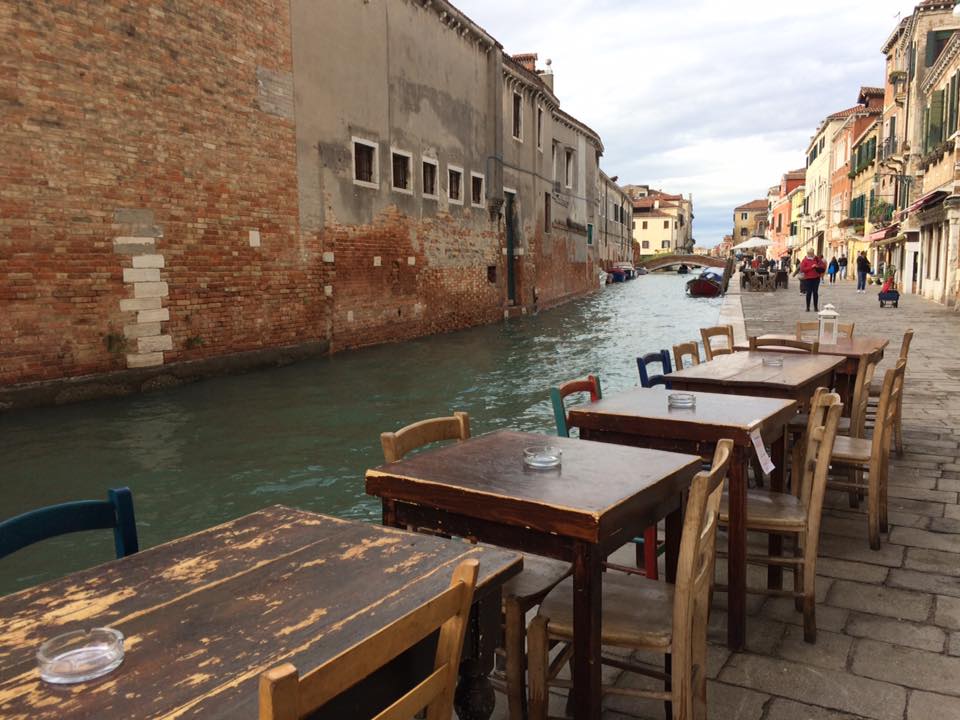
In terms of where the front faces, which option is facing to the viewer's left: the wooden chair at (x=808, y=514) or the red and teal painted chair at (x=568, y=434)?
the wooden chair

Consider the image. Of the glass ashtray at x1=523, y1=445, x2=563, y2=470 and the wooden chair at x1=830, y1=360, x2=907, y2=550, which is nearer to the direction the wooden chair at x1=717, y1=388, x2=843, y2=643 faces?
the glass ashtray

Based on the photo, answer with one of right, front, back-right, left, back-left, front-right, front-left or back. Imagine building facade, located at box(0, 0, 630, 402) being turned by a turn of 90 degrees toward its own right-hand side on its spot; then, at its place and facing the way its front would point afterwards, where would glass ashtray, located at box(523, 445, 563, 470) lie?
front-left

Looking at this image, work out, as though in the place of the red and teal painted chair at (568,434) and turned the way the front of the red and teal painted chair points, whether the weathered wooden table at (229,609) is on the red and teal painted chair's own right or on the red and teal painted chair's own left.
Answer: on the red and teal painted chair's own right

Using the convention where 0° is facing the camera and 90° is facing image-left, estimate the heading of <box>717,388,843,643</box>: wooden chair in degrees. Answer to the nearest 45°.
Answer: approximately 90°

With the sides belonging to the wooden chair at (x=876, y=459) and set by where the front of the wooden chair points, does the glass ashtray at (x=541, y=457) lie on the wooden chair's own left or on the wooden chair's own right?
on the wooden chair's own left

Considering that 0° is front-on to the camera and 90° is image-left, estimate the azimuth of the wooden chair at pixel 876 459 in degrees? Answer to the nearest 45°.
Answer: approximately 90°

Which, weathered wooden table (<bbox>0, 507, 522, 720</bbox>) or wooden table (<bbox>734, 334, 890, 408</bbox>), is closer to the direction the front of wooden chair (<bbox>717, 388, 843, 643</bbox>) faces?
the weathered wooden table

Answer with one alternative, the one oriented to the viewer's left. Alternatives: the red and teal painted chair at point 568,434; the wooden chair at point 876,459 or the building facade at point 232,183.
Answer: the wooden chair

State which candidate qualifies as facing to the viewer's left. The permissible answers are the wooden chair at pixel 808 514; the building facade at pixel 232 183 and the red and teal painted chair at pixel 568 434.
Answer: the wooden chair

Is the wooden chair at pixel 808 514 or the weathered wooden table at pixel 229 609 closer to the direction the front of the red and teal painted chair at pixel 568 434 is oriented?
the wooden chair

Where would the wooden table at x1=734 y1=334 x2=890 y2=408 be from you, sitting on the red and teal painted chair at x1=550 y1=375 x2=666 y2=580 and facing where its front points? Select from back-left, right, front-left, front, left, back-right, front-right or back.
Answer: left

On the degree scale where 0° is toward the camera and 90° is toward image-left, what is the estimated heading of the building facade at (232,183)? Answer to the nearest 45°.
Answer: approximately 315°
